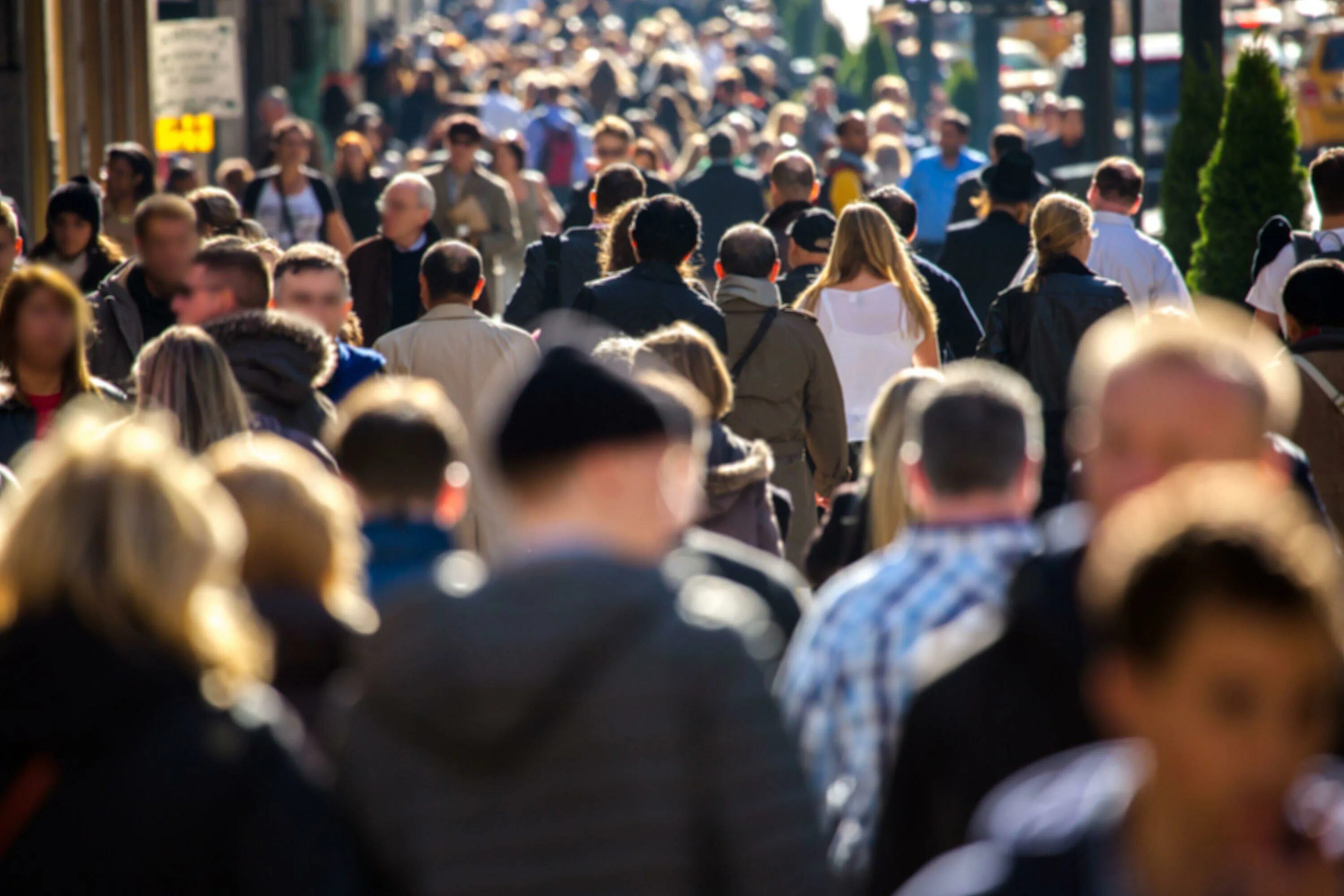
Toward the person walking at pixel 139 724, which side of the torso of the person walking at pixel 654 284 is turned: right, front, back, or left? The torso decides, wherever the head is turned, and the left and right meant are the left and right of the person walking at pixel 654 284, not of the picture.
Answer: back

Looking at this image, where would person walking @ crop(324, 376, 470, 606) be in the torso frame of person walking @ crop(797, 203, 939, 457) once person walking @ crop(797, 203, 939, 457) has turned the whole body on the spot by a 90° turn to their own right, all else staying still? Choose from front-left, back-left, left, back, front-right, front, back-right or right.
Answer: right

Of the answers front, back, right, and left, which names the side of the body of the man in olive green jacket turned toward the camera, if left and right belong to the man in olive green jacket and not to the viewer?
back

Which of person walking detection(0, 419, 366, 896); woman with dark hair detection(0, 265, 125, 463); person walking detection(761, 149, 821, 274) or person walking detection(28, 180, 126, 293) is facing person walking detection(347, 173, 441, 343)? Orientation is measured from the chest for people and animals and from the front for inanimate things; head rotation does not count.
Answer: person walking detection(0, 419, 366, 896)

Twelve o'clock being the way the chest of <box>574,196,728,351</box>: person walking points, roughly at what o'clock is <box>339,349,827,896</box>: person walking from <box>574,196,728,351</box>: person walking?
<box>339,349,827,896</box>: person walking is roughly at 6 o'clock from <box>574,196,728,351</box>: person walking.

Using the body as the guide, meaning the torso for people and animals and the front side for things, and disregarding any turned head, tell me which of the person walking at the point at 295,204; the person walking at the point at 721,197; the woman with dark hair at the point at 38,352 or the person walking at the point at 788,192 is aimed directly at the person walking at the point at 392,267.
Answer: the person walking at the point at 295,204

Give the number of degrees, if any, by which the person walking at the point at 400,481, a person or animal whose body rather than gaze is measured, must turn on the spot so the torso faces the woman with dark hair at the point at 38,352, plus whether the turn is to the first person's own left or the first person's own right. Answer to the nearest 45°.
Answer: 0° — they already face them

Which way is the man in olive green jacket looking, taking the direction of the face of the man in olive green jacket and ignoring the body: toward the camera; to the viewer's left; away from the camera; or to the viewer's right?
away from the camera

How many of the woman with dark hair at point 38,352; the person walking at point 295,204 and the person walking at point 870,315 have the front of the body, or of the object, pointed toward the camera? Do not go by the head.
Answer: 2

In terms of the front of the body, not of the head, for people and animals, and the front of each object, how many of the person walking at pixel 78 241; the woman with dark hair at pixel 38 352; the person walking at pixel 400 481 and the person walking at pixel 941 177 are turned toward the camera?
3

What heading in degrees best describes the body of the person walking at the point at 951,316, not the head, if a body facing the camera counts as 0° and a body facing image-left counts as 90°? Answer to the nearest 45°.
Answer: approximately 180°

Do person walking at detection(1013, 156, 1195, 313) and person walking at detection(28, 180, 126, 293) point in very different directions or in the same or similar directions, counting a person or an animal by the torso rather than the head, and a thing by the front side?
very different directions

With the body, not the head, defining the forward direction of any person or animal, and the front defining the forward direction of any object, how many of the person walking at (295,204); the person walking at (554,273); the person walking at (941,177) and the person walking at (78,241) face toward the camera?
3
